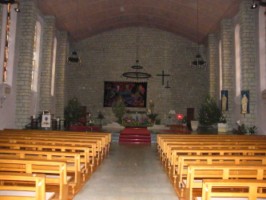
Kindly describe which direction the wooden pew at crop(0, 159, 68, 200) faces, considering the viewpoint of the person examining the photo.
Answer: facing away from the viewer

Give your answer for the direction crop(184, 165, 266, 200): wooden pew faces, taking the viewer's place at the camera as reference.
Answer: facing away from the viewer

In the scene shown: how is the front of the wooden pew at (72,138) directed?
away from the camera

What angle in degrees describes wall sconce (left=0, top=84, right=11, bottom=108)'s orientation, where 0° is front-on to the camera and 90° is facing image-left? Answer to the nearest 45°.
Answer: approximately 270°

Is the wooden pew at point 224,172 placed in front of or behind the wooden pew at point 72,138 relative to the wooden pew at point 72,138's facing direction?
behind

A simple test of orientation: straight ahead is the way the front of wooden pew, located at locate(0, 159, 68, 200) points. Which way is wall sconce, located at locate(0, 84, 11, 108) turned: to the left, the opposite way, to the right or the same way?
to the right

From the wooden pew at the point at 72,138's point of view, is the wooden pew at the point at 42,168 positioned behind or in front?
behind

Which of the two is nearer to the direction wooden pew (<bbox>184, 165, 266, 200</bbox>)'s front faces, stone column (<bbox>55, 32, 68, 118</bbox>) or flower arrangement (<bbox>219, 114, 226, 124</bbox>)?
the flower arrangement

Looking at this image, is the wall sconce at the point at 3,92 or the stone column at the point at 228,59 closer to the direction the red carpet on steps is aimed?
the wall sconce

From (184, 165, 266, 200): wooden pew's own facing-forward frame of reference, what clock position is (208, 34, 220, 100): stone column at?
The stone column is roughly at 12 o'clock from the wooden pew.
